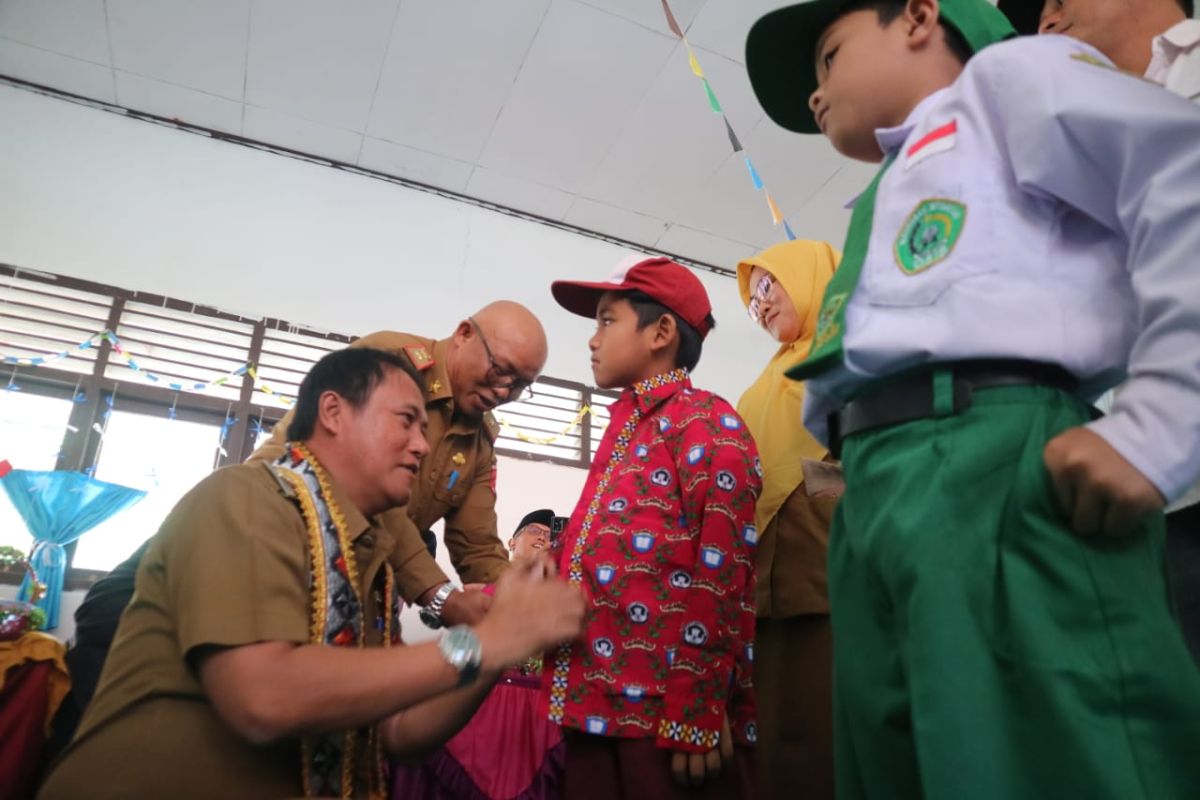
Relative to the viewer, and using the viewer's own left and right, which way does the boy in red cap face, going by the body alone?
facing to the left of the viewer

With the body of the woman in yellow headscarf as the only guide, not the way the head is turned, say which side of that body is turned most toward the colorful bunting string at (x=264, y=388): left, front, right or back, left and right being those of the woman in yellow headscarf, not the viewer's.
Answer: right

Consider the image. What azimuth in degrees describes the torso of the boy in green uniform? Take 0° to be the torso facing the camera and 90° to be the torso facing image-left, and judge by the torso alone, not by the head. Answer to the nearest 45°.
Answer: approximately 45°

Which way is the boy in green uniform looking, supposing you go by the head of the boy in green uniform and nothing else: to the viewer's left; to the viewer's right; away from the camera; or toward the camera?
to the viewer's left

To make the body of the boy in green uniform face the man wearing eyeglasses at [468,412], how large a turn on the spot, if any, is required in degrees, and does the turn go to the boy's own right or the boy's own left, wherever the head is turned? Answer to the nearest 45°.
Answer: approximately 90° to the boy's own right

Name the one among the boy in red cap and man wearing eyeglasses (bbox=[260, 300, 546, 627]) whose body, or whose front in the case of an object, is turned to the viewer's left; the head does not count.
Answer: the boy in red cap

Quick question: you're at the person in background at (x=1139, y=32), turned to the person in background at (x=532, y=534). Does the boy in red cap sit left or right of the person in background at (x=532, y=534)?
left
